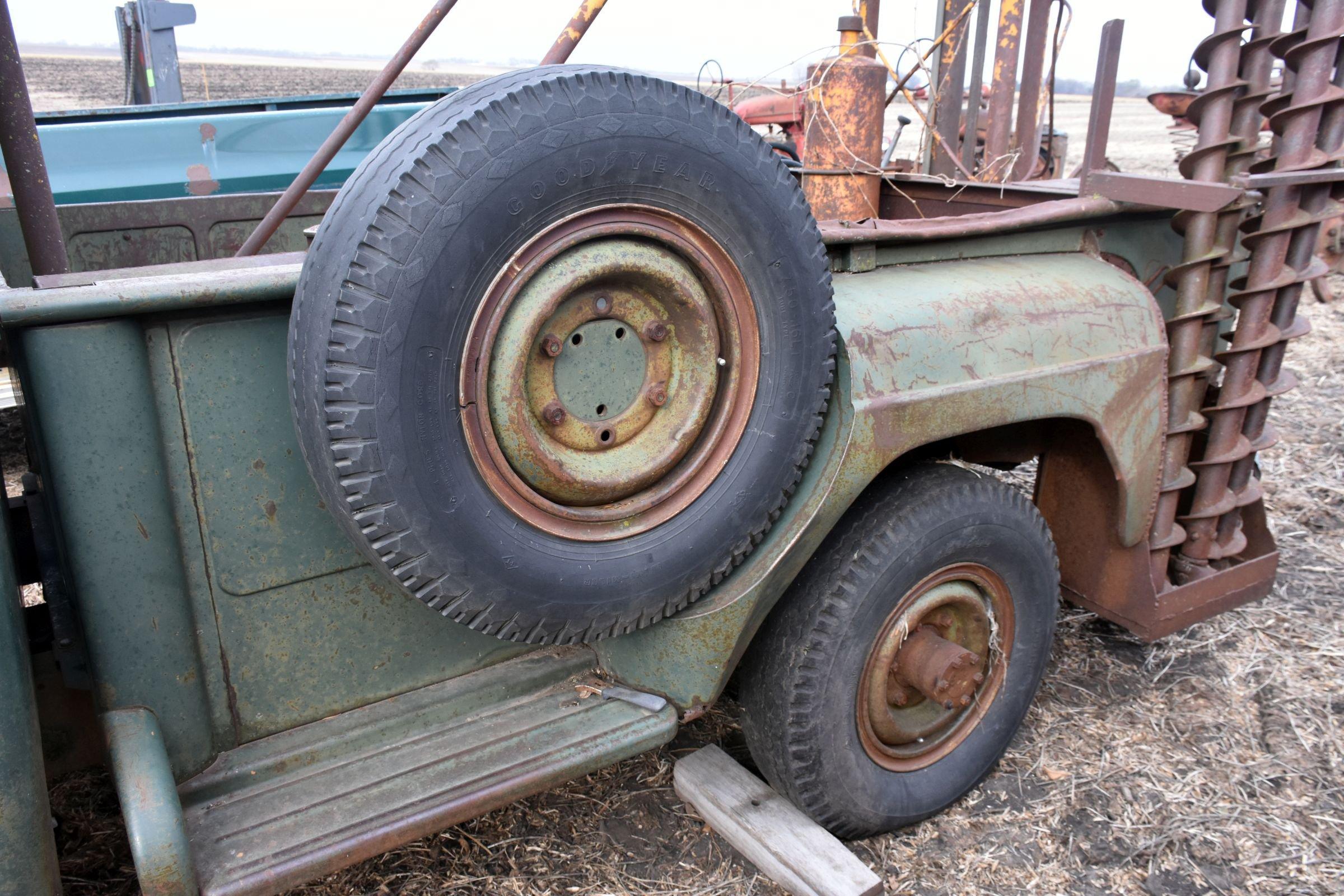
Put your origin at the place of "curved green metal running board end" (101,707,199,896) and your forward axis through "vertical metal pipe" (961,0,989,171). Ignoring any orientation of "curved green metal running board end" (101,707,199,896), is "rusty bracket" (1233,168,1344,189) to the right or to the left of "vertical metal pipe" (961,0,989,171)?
right

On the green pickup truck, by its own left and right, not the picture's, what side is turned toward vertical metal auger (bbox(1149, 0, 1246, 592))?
back

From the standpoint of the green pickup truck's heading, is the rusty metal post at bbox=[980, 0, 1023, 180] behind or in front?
behind

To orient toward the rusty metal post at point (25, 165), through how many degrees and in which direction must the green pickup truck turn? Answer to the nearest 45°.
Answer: approximately 45° to its right

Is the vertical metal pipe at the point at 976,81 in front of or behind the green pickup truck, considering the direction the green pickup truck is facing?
behind

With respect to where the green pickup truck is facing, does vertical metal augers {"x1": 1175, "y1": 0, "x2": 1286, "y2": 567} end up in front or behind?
behind

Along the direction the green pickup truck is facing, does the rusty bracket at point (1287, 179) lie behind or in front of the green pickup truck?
behind

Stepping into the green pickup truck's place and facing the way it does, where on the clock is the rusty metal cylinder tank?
The rusty metal cylinder tank is roughly at 5 o'clock from the green pickup truck.

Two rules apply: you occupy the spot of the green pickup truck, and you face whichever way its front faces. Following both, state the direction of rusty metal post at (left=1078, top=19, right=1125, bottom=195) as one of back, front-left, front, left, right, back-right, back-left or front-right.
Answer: back

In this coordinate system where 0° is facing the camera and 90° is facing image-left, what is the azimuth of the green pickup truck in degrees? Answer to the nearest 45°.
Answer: approximately 45°
